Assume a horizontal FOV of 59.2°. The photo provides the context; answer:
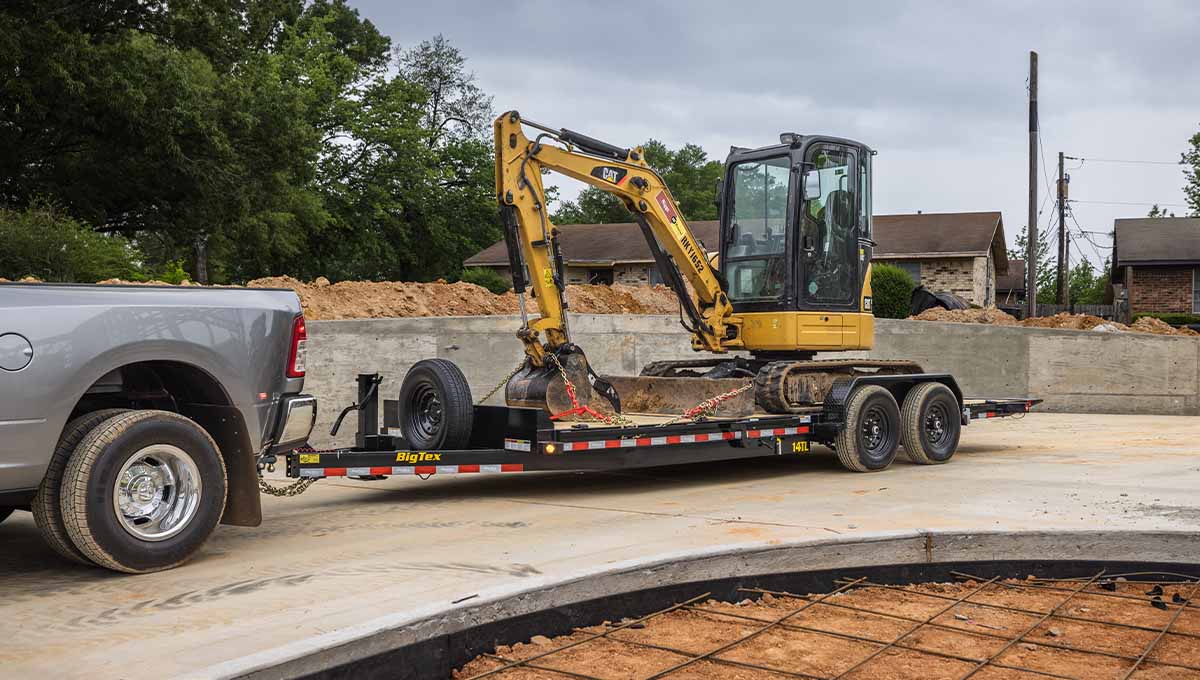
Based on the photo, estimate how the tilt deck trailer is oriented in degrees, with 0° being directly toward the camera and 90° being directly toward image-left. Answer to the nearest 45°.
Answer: approximately 45°

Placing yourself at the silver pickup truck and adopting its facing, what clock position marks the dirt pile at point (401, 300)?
The dirt pile is roughly at 5 o'clock from the silver pickup truck.

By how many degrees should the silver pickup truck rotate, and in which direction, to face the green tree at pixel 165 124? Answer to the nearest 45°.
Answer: approximately 135° to its right

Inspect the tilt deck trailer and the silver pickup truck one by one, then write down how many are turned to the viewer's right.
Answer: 0

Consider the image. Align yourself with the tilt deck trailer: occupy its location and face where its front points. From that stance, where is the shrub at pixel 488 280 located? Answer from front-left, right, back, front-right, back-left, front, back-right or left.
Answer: back-right

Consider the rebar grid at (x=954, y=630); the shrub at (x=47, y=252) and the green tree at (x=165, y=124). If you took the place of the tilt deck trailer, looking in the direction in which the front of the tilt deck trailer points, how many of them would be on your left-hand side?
1

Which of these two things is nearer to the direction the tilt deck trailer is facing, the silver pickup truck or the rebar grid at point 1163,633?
the silver pickup truck
